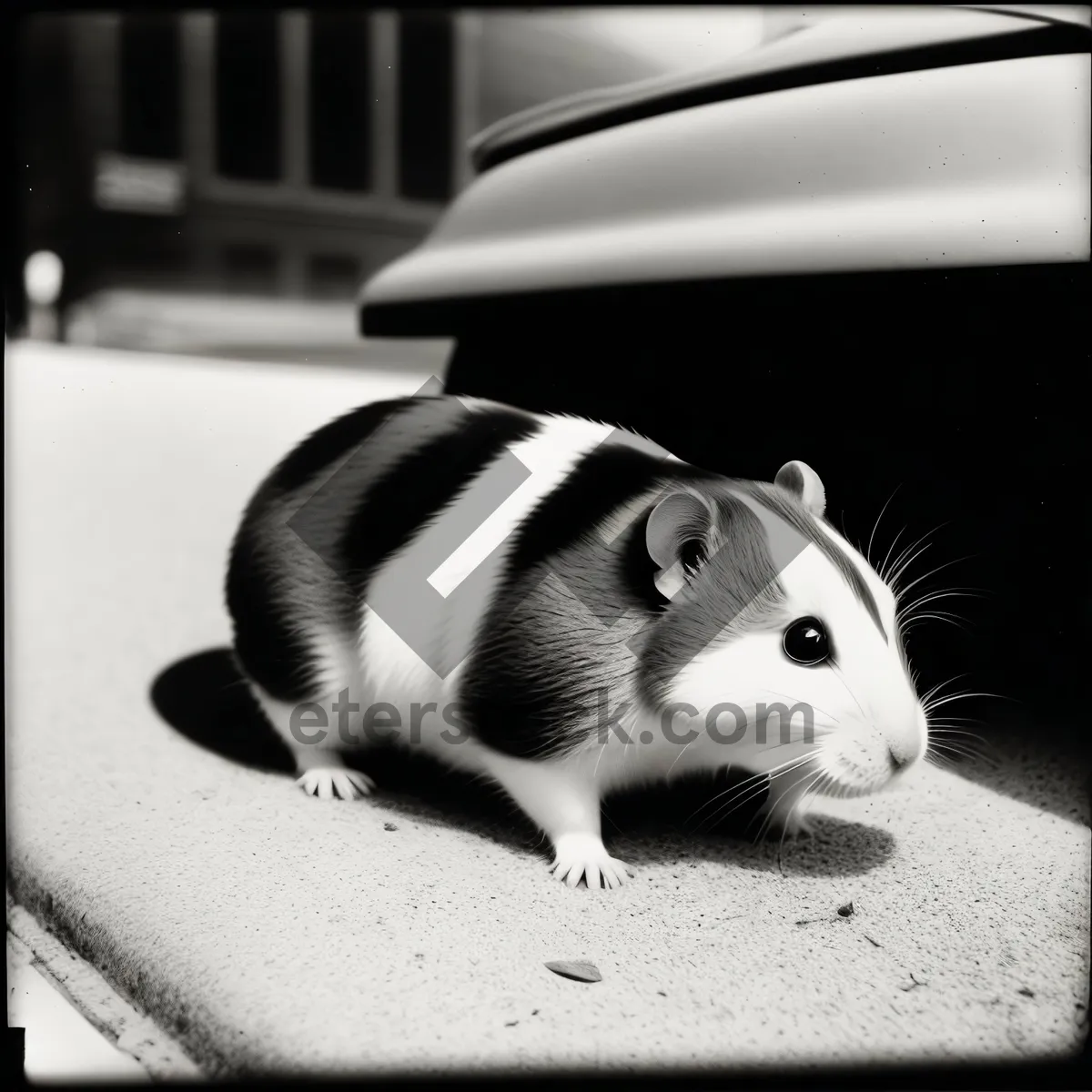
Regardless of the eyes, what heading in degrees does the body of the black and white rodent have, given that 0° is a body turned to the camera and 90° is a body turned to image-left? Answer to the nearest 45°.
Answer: approximately 315°
